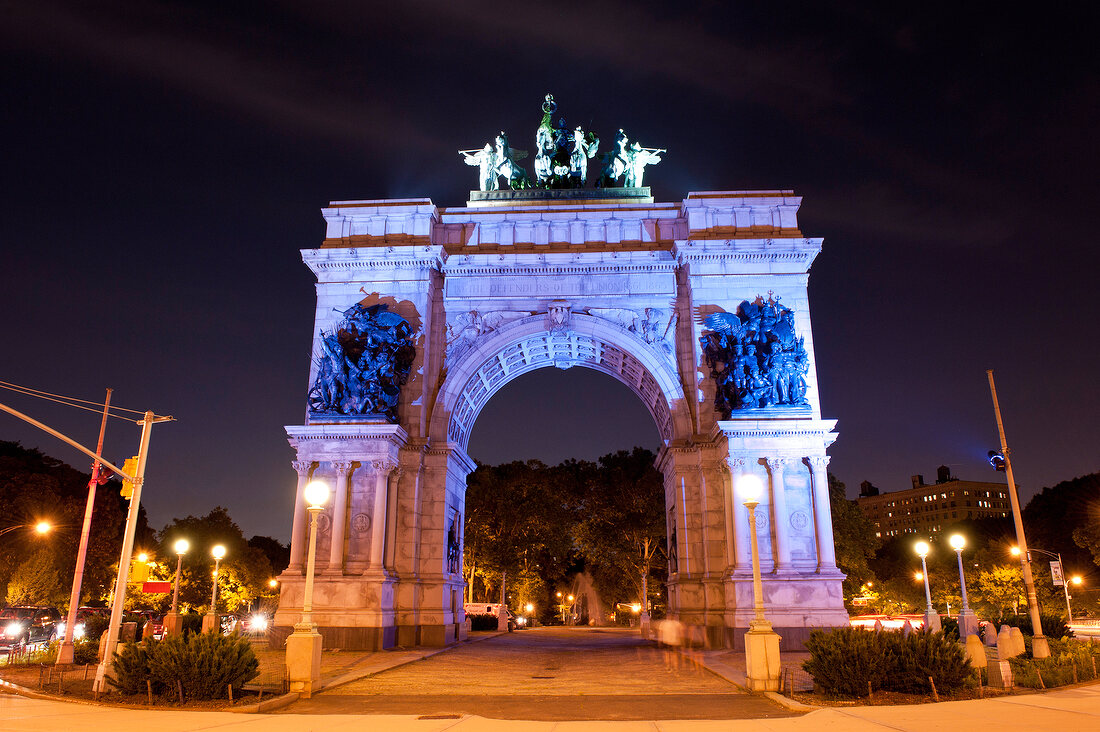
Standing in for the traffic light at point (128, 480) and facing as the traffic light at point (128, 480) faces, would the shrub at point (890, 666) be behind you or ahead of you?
behind

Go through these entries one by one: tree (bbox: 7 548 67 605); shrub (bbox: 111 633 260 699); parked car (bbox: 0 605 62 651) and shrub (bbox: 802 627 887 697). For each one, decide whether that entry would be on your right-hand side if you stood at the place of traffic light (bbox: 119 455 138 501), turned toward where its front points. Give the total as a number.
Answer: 2

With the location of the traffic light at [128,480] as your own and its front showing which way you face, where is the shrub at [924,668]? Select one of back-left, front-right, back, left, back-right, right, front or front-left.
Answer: back-left

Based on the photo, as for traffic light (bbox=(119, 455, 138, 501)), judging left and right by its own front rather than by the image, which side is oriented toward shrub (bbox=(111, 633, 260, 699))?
left

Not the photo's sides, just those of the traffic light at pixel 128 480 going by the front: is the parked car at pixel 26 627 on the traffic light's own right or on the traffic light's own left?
on the traffic light's own right

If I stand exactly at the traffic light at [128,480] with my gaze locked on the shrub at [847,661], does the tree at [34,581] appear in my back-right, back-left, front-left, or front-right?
back-left

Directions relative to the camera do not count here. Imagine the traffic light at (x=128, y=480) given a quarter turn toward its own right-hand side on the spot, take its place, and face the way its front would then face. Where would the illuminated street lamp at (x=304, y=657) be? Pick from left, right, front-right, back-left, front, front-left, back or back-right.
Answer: back-right

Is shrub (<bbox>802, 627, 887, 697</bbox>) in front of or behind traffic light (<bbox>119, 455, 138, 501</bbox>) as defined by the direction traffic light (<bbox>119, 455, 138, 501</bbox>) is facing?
behind

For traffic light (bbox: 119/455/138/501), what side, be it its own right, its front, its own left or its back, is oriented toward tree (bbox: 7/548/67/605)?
front
